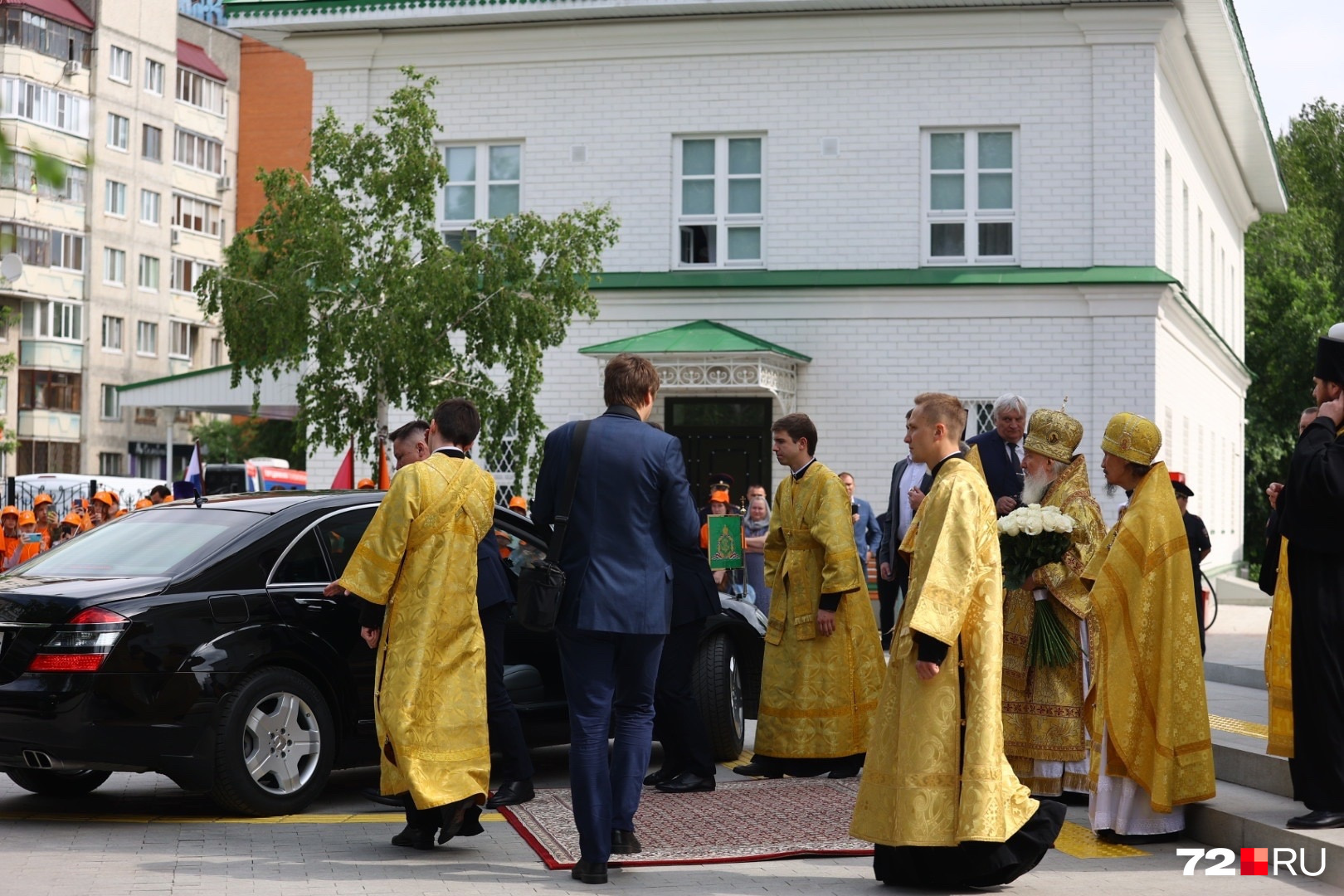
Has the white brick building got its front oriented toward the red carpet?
yes

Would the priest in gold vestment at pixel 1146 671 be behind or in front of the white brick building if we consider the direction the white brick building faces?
in front

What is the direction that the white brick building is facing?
toward the camera

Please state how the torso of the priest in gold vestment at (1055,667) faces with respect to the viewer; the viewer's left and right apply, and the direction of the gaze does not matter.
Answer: facing to the left of the viewer

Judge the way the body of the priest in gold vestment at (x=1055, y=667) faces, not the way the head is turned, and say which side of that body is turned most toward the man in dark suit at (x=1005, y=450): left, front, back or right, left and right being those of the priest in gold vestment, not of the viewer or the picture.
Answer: right

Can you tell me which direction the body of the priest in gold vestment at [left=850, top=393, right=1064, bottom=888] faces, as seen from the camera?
to the viewer's left

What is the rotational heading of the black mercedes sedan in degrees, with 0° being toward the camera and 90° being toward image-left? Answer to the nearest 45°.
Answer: approximately 225°

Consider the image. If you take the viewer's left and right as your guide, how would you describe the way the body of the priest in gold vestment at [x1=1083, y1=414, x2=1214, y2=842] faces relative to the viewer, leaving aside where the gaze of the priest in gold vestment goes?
facing to the left of the viewer

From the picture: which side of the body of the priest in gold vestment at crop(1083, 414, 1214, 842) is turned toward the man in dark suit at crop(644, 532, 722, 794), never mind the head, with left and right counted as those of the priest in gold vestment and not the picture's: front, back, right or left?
front

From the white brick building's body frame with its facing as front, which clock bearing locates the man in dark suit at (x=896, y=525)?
The man in dark suit is roughly at 12 o'clock from the white brick building.
